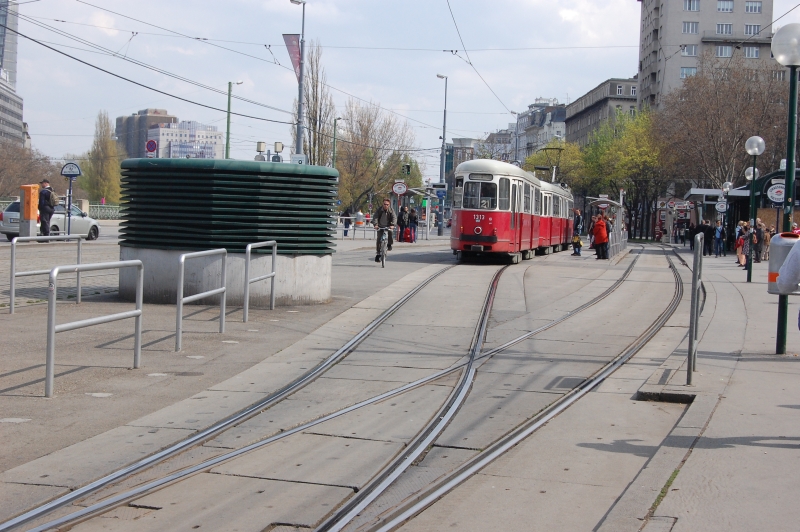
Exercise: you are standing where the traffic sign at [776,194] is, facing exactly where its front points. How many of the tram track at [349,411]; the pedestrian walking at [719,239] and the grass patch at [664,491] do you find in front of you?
2

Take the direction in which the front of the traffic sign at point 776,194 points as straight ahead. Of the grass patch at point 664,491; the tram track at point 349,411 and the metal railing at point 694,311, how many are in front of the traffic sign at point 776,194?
3

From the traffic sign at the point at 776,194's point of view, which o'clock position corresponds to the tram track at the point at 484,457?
The tram track is roughly at 12 o'clock from the traffic sign.

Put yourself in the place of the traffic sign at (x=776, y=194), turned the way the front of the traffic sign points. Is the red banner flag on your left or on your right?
on your right

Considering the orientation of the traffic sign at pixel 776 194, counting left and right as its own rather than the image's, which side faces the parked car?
right

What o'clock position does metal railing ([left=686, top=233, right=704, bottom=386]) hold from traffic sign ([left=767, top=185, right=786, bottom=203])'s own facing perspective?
The metal railing is roughly at 12 o'clock from the traffic sign.

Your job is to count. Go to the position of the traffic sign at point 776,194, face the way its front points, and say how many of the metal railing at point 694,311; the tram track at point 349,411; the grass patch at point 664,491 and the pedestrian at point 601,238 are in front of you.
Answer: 3

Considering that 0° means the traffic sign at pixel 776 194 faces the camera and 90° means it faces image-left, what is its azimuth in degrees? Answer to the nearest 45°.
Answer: approximately 0°

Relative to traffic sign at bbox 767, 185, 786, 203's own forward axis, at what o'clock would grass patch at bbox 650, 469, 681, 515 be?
The grass patch is roughly at 12 o'clock from the traffic sign.
